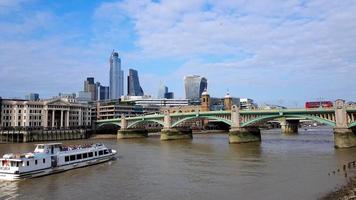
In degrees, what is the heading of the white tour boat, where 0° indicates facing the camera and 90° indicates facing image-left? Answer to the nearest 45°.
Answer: approximately 225°
